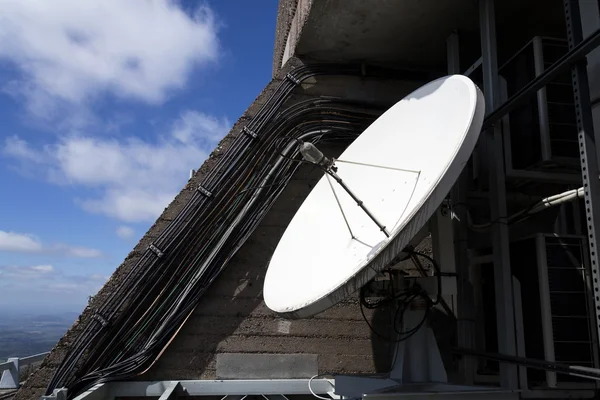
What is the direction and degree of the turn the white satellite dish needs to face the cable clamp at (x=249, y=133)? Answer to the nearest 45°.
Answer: approximately 90° to its right

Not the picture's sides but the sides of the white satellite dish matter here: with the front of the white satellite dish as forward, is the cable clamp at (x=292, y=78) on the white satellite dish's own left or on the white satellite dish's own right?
on the white satellite dish's own right

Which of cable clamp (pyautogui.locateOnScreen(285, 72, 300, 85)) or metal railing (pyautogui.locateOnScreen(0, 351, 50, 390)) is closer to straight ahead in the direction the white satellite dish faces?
the metal railing

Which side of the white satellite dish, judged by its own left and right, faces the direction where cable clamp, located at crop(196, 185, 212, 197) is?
right

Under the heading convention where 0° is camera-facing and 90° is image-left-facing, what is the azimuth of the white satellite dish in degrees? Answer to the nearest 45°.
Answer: approximately 45°

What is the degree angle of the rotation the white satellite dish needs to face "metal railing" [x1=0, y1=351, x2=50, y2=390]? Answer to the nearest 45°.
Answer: approximately 90° to its right
